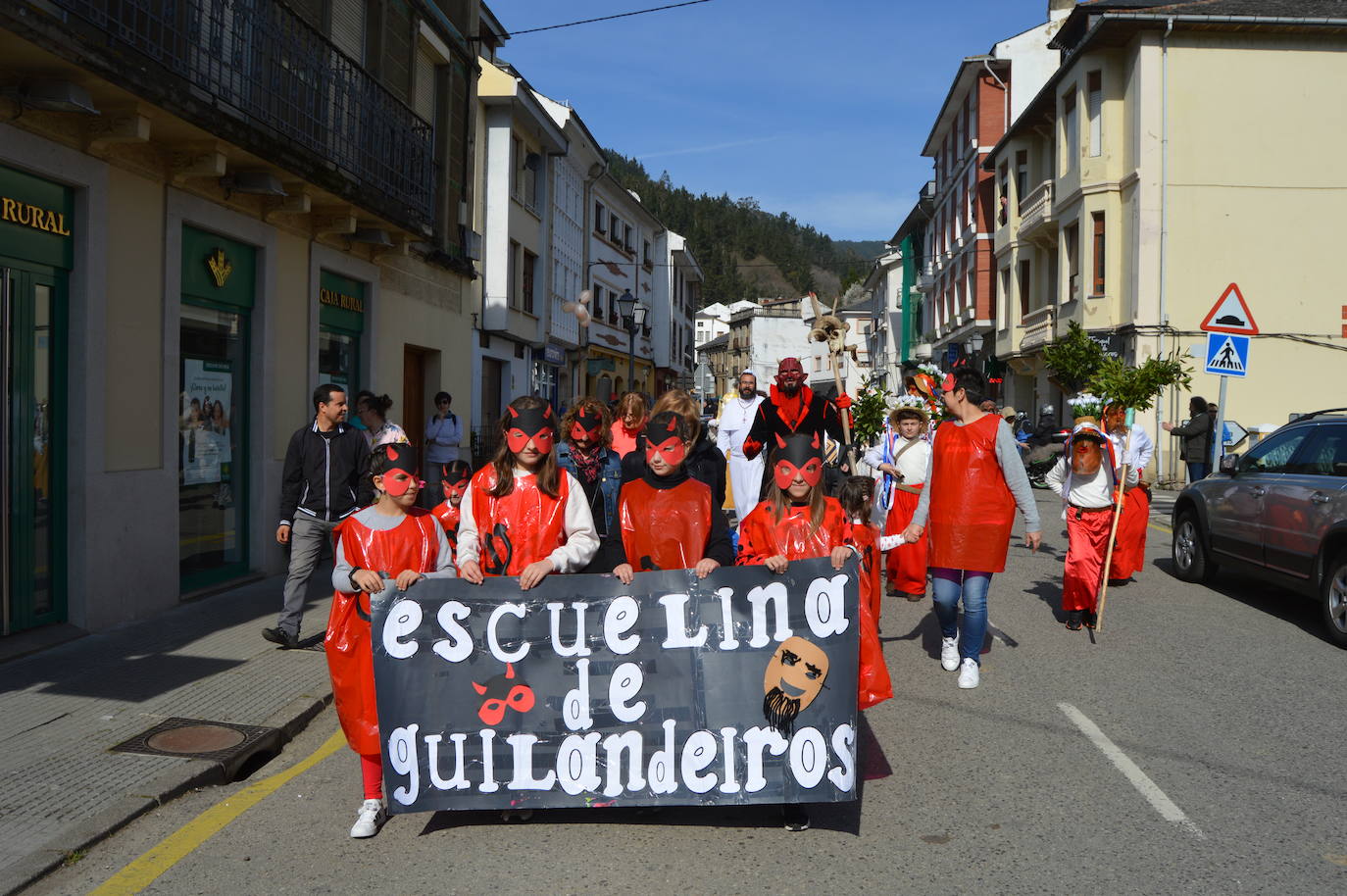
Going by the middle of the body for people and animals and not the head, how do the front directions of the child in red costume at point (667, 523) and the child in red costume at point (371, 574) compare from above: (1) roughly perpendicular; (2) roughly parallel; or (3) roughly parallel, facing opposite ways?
roughly parallel

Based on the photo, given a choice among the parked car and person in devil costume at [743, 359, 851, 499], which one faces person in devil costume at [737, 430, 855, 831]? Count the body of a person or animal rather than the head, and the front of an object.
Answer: person in devil costume at [743, 359, 851, 499]

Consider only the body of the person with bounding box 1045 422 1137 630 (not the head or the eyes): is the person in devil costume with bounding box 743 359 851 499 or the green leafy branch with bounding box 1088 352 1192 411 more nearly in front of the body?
the person in devil costume

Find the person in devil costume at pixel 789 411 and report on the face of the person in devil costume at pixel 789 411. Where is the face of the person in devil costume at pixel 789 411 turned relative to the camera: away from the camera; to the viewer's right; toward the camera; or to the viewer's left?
toward the camera

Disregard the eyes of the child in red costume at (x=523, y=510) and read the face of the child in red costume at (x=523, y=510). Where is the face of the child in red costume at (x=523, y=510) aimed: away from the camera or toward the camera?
toward the camera

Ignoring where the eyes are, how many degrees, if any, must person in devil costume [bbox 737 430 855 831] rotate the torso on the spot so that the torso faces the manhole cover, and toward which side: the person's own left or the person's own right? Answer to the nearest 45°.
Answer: approximately 90° to the person's own right

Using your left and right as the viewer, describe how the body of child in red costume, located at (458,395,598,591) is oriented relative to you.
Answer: facing the viewer

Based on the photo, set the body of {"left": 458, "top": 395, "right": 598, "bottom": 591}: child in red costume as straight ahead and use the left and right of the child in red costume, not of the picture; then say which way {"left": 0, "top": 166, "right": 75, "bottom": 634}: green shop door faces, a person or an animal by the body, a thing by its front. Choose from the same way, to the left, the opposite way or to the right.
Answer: to the left

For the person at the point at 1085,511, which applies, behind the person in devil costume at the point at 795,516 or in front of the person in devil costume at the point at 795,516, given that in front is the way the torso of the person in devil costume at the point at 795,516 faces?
behind

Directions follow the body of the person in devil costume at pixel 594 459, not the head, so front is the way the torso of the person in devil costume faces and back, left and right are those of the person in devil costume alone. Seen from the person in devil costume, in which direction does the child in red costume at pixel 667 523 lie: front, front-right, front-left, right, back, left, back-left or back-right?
front

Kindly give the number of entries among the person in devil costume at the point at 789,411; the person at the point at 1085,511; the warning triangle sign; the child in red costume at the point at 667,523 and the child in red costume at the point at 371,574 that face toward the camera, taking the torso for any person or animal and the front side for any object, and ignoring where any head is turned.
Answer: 5

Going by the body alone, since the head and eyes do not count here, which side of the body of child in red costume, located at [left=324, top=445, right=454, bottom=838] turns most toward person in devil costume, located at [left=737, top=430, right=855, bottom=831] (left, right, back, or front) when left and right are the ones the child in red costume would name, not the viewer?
left

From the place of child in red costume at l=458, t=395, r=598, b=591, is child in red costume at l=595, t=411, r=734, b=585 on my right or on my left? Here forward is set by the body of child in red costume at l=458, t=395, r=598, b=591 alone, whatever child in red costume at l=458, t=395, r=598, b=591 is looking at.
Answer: on my left

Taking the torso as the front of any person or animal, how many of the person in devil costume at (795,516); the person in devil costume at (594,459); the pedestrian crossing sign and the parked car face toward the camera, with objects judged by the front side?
3

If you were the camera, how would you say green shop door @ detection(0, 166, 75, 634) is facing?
facing the viewer and to the right of the viewer

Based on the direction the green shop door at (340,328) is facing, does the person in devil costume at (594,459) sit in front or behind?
in front
